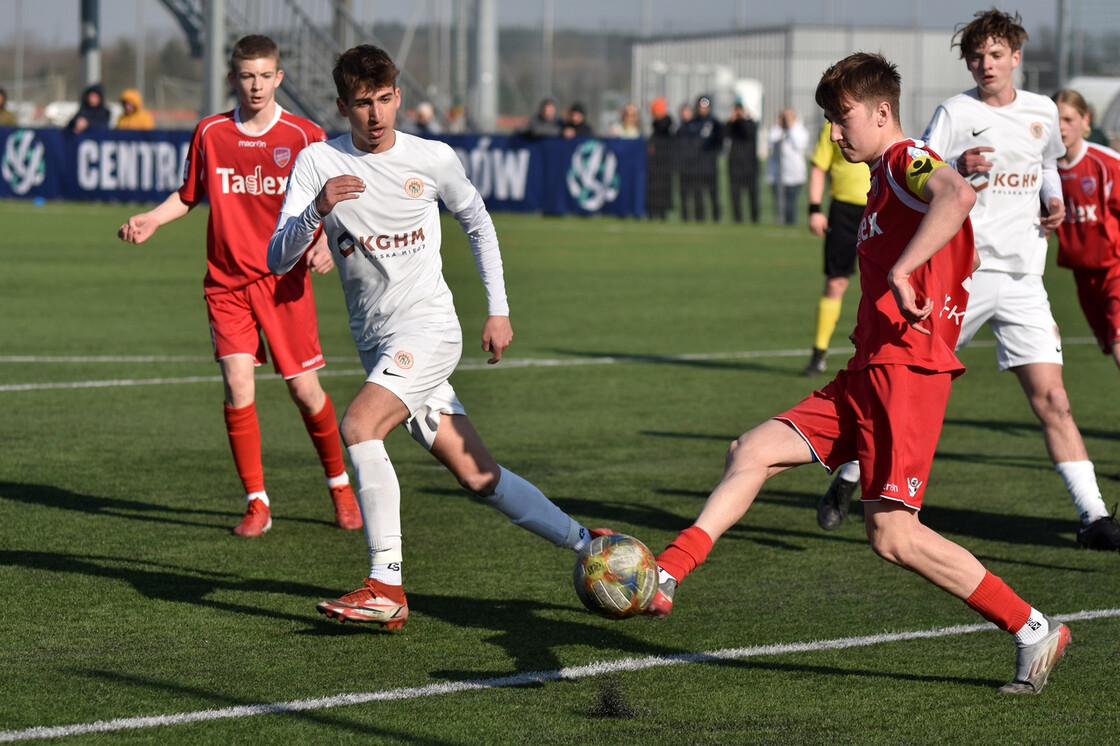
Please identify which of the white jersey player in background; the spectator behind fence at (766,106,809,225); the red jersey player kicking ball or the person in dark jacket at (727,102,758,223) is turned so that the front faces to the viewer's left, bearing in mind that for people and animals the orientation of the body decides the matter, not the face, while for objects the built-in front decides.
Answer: the red jersey player kicking ball

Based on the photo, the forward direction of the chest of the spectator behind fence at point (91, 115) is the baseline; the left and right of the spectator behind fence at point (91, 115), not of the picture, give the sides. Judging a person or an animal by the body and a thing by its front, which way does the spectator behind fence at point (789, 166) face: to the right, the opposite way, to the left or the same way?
the same way

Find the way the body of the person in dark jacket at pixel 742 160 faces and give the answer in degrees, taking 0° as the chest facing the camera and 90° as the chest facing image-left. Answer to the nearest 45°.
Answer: approximately 0°

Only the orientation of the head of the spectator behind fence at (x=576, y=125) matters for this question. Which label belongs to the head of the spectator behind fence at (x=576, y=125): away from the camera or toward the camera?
toward the camera

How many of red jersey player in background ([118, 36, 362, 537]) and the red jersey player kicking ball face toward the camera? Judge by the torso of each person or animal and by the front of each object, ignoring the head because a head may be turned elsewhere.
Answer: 1

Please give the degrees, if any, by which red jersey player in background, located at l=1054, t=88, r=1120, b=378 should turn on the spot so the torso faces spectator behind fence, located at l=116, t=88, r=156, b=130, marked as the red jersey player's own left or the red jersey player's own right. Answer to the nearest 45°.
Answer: approximately 90° to the red jersey player's own right

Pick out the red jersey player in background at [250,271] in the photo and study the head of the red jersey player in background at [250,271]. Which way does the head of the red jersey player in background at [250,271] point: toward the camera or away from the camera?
toward the camera

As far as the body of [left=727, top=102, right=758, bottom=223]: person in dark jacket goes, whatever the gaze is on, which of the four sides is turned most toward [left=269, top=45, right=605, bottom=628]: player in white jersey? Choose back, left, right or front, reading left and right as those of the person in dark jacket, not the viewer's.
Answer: front

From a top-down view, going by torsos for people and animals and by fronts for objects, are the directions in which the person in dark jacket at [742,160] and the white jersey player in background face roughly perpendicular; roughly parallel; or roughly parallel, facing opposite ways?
roughly parallel

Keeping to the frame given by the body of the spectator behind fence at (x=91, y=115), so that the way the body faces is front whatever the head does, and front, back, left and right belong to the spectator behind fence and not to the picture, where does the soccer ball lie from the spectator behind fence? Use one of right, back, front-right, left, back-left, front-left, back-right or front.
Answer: front

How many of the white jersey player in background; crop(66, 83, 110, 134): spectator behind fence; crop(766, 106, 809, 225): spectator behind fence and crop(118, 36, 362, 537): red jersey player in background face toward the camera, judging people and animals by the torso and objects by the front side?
4

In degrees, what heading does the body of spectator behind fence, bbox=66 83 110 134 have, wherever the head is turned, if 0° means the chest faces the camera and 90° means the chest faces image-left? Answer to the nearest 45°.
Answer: approximately 0°

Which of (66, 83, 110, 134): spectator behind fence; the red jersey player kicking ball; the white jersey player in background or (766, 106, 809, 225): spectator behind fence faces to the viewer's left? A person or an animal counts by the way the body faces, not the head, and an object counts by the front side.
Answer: the red jersey player kicking ball

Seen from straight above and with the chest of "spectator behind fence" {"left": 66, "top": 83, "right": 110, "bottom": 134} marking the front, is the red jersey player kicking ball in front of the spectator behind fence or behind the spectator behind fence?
in front

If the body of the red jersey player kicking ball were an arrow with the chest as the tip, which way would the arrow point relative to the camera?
to the viewer's left

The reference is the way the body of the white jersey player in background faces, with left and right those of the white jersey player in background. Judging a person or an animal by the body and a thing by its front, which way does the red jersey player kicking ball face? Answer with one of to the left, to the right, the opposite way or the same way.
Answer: to the right

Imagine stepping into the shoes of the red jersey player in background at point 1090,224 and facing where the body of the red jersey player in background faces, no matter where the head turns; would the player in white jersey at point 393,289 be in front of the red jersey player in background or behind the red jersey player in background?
in front

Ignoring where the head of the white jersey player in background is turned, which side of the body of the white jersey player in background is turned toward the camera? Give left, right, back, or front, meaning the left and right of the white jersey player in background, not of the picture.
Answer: front

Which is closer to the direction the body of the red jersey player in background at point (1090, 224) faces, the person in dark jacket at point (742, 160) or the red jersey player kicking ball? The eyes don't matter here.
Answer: the red jersey player kicking ball

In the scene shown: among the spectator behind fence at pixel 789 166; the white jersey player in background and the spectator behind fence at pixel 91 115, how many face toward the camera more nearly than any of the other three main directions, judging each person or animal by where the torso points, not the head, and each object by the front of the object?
3
